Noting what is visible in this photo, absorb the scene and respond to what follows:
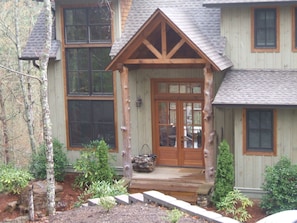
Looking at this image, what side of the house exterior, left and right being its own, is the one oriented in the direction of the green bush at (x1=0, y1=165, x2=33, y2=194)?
right

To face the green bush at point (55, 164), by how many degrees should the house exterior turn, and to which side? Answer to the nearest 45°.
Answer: approximately 90° to its right

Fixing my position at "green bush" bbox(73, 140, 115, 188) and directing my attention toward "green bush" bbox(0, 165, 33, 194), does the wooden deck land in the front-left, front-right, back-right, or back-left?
back-left

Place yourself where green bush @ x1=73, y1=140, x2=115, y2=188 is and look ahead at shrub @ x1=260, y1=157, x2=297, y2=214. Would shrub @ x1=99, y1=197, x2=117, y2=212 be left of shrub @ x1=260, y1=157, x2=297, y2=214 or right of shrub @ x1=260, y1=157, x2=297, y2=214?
right

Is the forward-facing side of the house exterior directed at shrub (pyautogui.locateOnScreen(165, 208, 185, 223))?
yes

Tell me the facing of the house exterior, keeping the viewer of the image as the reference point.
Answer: facing the viewer

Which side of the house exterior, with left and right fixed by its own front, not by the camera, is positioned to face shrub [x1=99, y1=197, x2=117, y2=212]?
front

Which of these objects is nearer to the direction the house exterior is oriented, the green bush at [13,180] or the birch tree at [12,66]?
the green bush
